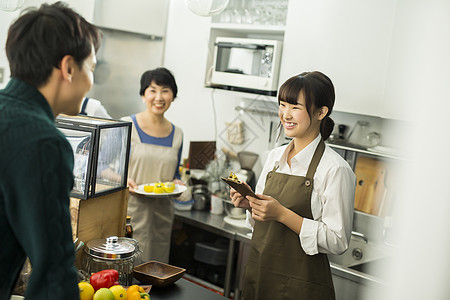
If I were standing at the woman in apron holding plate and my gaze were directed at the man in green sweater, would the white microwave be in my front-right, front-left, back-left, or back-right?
back-left

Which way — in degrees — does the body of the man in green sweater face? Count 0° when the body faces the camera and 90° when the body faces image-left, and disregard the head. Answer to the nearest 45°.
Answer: approximately 225°

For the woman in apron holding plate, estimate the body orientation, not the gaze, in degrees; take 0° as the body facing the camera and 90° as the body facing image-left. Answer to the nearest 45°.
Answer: approximately 0°

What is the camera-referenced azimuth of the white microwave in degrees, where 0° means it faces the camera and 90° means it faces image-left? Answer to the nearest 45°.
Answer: approximately 45°

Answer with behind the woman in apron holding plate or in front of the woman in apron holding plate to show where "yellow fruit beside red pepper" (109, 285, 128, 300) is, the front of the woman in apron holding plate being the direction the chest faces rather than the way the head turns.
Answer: in front

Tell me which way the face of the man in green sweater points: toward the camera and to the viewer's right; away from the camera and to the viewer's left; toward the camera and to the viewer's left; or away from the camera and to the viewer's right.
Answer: away from the camera and to the viewer's right

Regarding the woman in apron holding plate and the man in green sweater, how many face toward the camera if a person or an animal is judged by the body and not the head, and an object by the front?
1

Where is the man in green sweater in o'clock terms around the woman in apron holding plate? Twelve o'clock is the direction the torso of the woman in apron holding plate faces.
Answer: The man in green sweater is roughly at 12 o'clock from the woman in apron holding plate.

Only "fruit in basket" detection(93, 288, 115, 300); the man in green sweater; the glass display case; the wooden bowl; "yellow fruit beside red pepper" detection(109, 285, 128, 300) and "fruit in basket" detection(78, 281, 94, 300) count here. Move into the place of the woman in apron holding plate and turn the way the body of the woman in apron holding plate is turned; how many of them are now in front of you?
6
